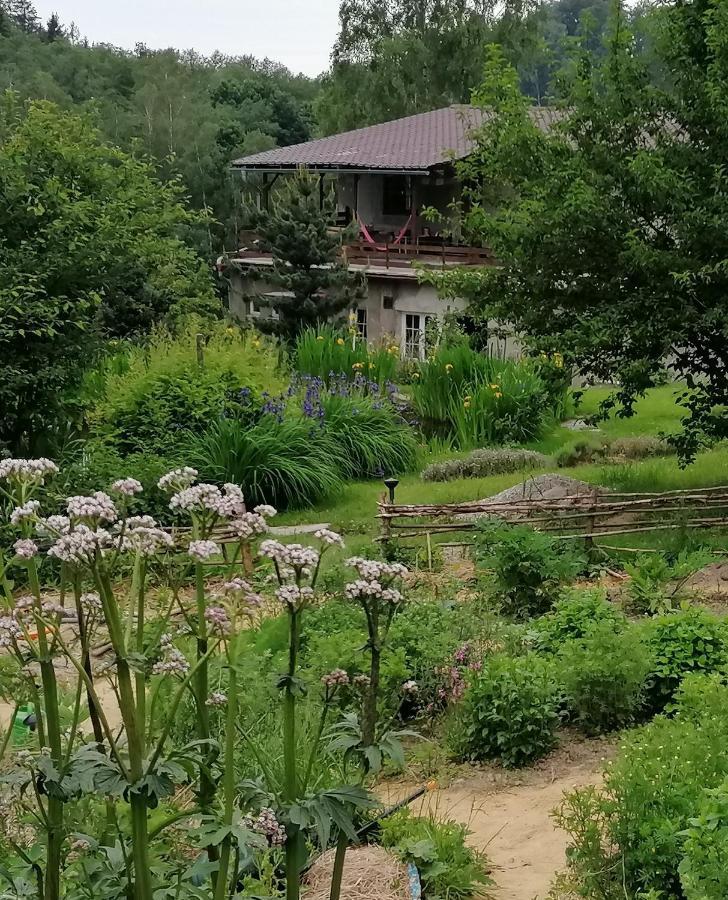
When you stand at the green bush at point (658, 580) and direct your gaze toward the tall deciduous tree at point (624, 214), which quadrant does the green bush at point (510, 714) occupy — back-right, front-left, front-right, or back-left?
back-left

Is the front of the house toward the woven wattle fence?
yes

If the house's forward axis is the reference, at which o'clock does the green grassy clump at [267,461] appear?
The green grassy clump is roughly at 12 o'clock from the house.

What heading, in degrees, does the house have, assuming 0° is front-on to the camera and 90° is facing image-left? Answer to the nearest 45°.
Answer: approximately 0°

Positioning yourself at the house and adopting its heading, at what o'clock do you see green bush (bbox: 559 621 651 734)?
The green bush is roughly at 12 o'clock from the house.

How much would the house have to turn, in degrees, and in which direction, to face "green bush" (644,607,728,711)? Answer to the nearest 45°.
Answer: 0° — it already faces it

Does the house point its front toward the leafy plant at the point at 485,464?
yes

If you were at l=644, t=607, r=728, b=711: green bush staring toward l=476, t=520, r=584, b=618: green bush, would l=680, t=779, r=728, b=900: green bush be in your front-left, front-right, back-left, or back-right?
back-left

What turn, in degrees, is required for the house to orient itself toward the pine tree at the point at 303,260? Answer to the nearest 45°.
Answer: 0° — it already faces it

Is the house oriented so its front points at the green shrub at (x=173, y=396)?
yes

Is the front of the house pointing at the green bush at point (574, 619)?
yes
